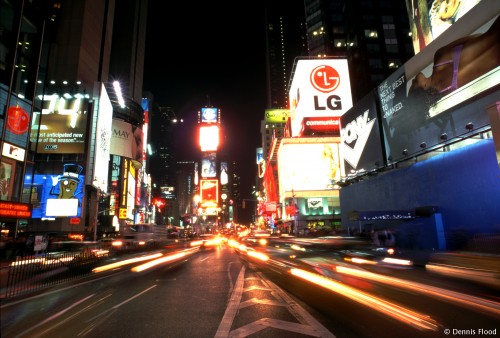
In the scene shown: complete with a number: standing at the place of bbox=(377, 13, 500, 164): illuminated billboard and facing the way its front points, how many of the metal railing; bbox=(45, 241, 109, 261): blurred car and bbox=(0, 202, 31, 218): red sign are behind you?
0

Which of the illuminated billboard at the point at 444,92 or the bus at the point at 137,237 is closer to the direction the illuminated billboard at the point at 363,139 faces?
the bus

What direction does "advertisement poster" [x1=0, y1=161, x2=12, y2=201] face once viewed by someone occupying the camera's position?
facing the viewer and to the right of the viewer

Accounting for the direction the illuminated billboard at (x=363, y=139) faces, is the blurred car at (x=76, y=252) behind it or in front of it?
in front

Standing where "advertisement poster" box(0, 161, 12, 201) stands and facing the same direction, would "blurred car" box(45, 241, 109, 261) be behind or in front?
in front

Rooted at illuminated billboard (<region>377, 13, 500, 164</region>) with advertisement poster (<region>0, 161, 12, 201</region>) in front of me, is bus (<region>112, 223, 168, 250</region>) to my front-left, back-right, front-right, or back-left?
front-right

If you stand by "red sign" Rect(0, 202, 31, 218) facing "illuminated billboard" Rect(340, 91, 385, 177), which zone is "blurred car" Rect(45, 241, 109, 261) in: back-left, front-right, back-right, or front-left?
front-right

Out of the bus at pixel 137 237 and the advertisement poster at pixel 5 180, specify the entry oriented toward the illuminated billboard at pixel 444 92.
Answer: the advertisement poster

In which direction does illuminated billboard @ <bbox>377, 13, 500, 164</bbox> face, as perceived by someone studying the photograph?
facing the viewer and to the left of the viewer

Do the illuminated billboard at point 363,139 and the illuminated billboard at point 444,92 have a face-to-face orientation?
no

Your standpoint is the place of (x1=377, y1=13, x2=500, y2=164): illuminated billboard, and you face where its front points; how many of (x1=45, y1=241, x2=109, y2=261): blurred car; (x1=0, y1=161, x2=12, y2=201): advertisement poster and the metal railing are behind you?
0

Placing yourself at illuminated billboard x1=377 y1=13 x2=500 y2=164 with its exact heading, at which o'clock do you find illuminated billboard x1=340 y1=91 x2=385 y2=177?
illuminated billboard x1=340 y1=91 x2=385 y2=177 is roughly at 3 o'clock from illuminated billboard x1=377 y1=13 x2=500 y2=164.

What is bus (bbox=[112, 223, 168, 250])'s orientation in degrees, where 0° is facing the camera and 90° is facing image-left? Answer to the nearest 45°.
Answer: approximately 45°

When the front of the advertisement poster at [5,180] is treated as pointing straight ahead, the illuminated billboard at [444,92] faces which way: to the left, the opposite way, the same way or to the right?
the opposite way

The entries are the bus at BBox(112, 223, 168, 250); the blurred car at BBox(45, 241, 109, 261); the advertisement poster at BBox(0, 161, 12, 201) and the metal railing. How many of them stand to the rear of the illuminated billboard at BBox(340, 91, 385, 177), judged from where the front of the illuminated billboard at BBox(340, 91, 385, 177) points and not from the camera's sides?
0

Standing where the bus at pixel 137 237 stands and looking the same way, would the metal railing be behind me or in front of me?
in front

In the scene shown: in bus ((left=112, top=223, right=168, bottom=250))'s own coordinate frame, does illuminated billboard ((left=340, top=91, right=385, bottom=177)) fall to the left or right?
on its left

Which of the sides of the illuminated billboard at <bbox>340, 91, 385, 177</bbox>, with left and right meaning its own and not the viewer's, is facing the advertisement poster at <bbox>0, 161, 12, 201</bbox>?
front

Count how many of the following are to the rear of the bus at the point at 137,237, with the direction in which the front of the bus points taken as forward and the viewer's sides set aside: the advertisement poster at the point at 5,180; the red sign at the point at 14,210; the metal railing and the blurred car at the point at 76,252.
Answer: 0

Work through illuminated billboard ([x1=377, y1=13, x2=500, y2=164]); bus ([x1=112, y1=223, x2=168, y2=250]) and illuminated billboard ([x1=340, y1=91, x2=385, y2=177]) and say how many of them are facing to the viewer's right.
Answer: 0

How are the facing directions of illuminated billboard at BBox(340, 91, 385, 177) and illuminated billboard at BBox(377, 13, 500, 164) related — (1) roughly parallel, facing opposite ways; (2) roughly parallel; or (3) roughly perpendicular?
roughly parallel
